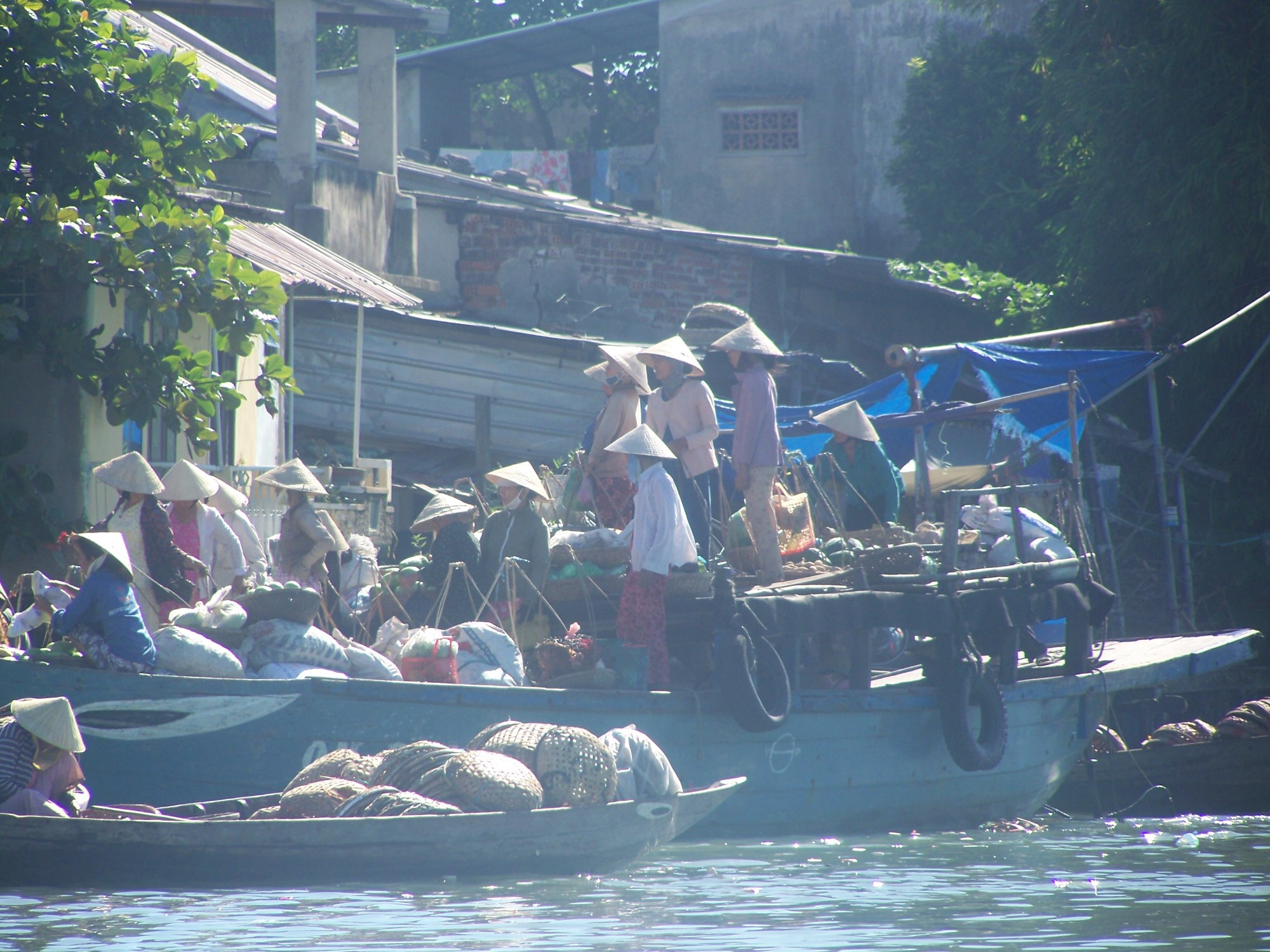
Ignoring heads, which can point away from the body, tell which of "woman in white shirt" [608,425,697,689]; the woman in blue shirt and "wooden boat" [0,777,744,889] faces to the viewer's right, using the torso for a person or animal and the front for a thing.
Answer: the wooden boat

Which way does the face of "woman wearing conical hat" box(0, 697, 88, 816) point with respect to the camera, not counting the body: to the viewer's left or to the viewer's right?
to the viewer's right

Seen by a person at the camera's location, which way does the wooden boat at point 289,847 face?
facing to the right of the viewer

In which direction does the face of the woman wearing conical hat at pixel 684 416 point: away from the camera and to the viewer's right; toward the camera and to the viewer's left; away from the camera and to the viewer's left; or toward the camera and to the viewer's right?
toward the camera and to the viewer's left

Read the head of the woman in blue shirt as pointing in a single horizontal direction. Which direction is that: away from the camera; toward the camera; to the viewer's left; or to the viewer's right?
to the viewer's left

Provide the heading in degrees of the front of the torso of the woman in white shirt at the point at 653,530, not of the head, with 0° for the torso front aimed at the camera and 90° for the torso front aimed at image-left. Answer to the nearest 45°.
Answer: approximately 90°

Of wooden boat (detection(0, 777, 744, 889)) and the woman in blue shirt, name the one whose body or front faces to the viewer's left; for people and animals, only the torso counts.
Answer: the woman in blue shirt

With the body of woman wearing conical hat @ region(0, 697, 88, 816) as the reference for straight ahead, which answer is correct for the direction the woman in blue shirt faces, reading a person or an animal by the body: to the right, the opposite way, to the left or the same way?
the opposite way

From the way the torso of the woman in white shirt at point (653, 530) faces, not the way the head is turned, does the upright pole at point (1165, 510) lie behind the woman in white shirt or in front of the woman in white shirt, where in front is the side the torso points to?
behind

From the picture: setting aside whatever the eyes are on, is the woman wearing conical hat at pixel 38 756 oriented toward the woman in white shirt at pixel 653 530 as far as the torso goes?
yes

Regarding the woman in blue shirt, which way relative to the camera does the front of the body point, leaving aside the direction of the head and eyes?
to the viewer's left

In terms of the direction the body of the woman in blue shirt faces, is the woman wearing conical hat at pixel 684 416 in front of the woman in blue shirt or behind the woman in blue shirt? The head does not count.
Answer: behind

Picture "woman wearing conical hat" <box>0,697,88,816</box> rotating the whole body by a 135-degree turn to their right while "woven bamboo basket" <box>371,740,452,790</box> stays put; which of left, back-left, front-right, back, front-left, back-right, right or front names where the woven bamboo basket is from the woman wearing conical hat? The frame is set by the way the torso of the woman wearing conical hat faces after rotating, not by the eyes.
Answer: back-left
